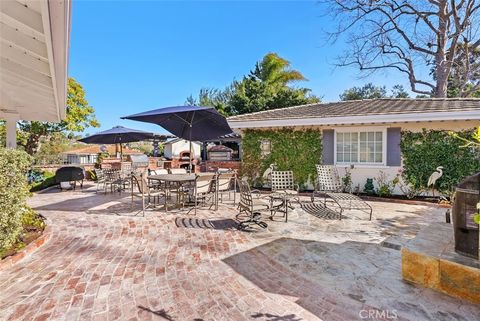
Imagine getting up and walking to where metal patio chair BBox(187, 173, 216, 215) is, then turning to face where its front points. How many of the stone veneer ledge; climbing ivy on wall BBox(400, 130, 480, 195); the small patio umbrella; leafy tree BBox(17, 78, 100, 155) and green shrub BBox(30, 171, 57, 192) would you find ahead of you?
3

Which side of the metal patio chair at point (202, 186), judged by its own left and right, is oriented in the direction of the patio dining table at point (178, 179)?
front

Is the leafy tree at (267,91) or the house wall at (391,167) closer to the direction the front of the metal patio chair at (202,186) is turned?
the leafy tree

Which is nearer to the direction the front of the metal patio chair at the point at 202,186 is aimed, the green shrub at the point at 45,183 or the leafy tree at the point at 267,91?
the green shrub

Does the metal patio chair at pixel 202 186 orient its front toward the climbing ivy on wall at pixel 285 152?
no

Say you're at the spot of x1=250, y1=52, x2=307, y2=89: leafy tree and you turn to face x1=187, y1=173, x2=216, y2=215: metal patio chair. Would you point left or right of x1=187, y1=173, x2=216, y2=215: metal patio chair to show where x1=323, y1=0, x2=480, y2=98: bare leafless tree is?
left

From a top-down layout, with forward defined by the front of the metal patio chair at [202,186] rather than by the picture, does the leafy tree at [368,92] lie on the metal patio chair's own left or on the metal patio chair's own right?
on the metal patio chair's own right

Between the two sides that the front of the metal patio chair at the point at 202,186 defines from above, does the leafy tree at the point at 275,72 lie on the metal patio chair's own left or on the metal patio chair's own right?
on the metal patio chair's own right

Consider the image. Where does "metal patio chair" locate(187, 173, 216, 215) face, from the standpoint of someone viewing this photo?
facing away from the viewer and to the left of the viewer

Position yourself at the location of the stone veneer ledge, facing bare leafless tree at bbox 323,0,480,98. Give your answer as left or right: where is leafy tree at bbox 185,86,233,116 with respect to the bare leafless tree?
left

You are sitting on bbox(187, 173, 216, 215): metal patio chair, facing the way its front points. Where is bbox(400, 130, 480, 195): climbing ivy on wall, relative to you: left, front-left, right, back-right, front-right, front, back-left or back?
back-right

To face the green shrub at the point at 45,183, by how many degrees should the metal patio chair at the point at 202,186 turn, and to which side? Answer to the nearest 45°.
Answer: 0° — it already faces it

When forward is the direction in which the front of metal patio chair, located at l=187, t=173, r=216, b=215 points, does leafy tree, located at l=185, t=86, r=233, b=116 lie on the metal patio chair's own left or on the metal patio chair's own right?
on the metal patio chair's own right
